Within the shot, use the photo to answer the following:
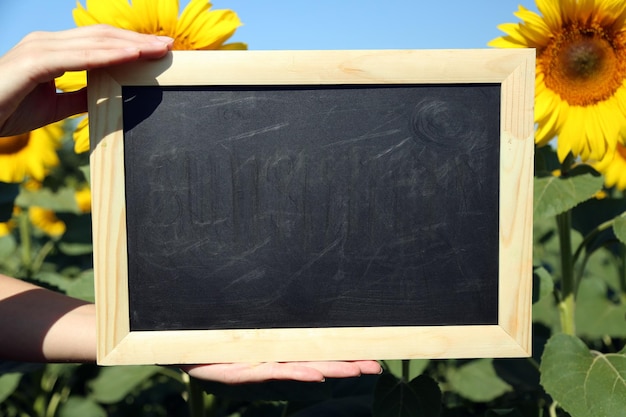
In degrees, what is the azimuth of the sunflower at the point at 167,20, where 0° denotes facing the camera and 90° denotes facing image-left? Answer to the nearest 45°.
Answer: approximately 0°

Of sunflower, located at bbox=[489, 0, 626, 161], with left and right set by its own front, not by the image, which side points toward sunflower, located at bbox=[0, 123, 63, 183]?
right

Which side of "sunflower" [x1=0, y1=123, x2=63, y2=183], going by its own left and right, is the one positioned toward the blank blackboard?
front

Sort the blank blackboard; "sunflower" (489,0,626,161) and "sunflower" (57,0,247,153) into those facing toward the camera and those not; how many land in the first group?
3

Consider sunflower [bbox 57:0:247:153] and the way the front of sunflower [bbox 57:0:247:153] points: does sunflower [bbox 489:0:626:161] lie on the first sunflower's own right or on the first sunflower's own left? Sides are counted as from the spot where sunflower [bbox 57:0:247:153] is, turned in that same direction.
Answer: on the first sunflower's own left

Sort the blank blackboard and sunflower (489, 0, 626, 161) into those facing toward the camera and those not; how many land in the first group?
2

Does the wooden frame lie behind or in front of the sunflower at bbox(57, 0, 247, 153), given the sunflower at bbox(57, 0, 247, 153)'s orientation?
in front

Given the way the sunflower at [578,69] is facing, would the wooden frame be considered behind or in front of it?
in front

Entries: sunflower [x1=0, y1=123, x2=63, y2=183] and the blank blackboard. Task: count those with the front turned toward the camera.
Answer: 2
